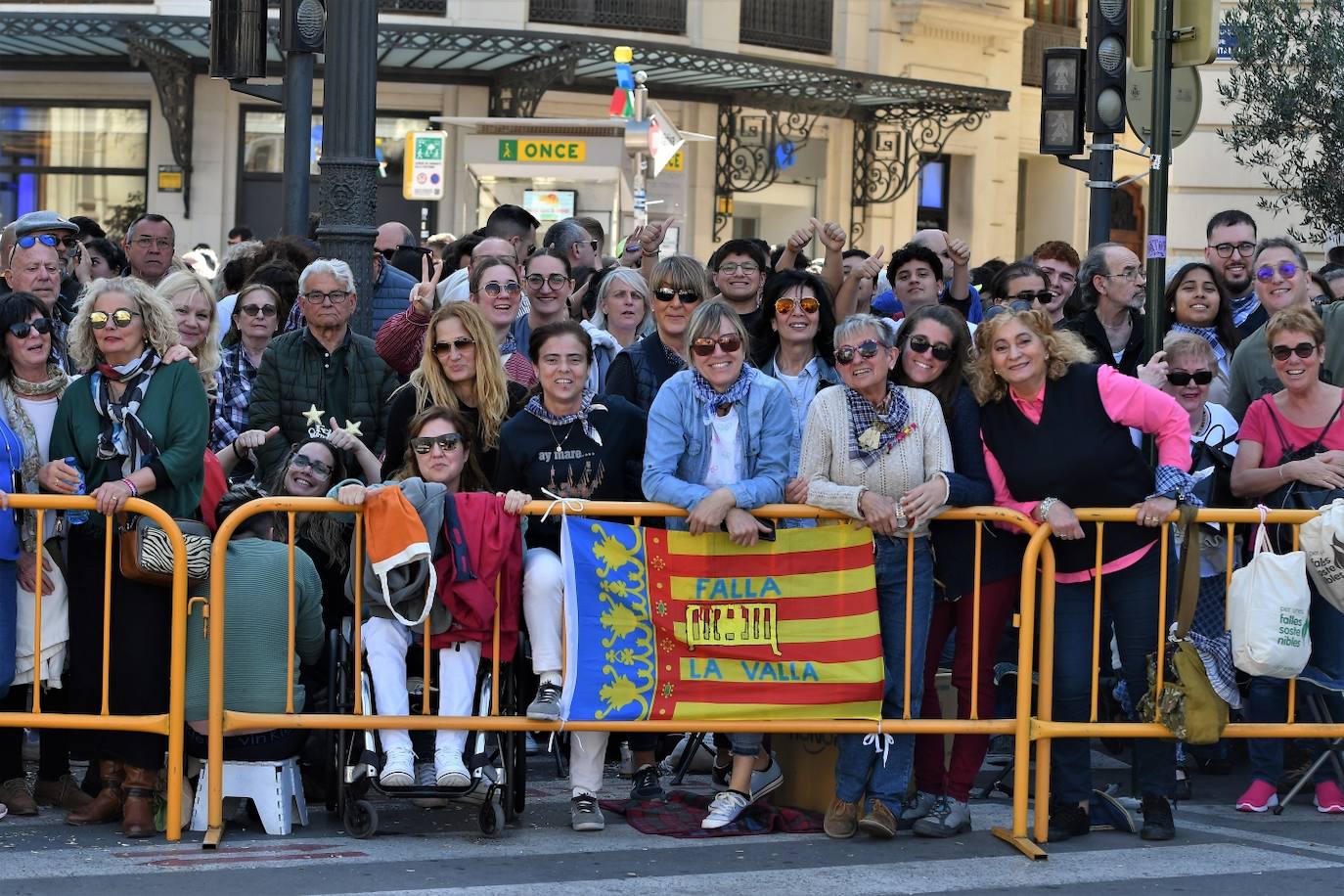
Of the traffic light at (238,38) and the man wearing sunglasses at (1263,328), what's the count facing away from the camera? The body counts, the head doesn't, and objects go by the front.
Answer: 1

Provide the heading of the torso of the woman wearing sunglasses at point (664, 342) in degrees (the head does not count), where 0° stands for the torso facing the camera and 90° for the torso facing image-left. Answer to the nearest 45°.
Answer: approximately 0°

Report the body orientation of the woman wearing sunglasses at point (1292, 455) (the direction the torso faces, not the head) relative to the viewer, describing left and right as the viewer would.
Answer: facing the viewer

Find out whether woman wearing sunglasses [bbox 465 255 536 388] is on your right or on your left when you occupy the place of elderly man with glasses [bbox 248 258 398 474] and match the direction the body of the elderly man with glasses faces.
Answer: on your left

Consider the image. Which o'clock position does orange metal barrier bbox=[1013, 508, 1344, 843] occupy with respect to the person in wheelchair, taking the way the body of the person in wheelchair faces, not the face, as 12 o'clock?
The orange metal barrier is roughly at 9 o'clock from the person in wheelchair.

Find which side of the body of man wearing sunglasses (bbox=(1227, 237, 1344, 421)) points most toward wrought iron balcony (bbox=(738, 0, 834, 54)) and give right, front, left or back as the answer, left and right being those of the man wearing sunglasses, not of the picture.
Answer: back

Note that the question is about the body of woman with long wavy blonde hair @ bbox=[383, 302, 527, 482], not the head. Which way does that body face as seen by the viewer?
toward the camera

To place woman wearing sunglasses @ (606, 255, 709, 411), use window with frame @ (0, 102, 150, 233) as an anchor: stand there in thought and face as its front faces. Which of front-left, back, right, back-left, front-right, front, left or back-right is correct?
front

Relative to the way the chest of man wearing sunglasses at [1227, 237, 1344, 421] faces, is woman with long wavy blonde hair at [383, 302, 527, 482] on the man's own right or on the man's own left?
on the man's own right

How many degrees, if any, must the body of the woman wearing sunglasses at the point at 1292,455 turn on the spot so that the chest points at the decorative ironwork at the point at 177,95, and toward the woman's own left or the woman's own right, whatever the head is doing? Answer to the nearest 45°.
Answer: approximately 135° to the woman's own right

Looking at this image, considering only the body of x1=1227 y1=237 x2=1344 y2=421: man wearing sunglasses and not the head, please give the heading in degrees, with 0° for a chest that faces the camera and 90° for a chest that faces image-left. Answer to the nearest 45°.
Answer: approximately 0°

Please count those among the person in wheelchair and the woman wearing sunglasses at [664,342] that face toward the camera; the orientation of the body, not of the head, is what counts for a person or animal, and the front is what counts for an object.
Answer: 2

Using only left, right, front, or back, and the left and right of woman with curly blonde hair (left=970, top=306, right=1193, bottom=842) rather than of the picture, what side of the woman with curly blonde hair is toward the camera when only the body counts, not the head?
front
